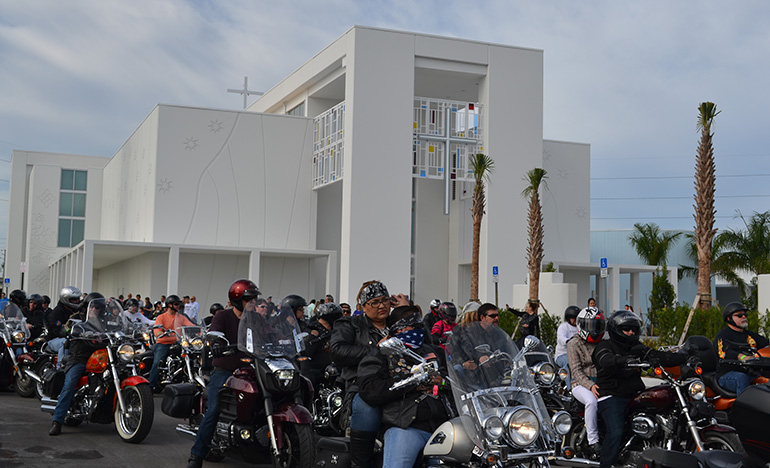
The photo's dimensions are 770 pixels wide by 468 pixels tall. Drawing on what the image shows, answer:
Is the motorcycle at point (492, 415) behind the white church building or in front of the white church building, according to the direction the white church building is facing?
in front

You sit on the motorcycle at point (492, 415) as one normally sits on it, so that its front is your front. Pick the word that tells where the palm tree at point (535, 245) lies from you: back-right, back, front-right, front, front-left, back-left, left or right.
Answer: back-left

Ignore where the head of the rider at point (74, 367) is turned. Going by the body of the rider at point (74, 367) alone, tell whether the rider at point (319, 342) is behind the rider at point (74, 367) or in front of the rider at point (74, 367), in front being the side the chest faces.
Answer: in front

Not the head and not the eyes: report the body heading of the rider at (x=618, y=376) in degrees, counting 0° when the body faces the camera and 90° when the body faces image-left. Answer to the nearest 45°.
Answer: approximately 315°

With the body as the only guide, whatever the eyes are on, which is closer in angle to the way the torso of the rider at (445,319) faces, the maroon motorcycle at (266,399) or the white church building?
the maroon motorcycle

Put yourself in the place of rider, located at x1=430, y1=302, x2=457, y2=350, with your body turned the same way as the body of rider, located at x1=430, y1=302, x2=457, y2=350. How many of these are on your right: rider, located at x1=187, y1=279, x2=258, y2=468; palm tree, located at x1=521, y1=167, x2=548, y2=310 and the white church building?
1

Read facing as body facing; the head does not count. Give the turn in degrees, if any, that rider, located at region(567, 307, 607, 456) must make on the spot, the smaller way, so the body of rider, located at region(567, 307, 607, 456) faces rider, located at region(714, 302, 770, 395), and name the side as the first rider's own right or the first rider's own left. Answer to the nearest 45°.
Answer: approximately 90° to the first rider's own left

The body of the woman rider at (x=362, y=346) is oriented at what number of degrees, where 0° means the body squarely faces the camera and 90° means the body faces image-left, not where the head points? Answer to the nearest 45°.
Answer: approximately 315°
